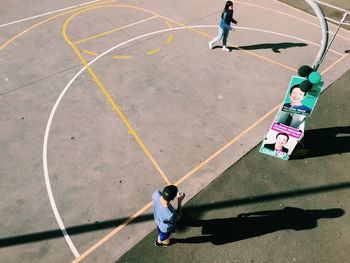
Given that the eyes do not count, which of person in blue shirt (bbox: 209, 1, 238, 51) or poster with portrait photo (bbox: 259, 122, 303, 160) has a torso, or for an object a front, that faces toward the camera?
the poster with portrait photo

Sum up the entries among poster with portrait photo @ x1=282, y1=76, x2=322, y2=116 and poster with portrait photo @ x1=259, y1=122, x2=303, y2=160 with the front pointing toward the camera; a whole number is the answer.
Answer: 2

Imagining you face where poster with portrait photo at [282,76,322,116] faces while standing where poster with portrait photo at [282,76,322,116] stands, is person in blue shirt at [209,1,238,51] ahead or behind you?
behind

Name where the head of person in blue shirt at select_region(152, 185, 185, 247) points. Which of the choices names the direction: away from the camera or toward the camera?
away from the camera

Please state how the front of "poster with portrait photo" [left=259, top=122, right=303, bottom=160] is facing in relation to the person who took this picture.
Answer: facing the viewer

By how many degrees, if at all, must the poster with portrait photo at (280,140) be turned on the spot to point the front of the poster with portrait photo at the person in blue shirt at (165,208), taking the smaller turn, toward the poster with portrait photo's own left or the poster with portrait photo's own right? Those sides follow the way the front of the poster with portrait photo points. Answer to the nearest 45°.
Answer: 0° — it already faces them

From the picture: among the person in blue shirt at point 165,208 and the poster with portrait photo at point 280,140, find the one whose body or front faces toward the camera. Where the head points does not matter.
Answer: the poster with portrait photo

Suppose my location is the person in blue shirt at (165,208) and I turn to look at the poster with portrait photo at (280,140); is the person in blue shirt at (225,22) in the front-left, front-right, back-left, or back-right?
front-left

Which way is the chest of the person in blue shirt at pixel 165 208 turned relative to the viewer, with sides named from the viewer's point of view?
facing away from the viewer and to the right of the viewer

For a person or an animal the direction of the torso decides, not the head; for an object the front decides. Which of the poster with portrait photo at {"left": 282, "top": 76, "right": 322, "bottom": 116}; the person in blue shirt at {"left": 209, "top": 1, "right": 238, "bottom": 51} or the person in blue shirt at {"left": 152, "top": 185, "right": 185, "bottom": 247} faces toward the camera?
the poster with portrait photo

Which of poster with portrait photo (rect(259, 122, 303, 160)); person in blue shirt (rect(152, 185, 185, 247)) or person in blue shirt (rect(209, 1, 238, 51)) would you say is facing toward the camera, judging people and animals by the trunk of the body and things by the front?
the poster with portrait photo

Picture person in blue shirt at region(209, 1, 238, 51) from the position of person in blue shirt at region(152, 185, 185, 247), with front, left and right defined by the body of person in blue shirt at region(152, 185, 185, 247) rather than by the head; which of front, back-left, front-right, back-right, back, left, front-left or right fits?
front-left
